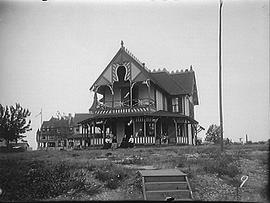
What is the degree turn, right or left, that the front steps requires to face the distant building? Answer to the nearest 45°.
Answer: approximately 135° to its right

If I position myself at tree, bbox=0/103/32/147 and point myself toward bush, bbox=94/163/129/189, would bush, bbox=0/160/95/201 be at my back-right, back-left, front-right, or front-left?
front-right

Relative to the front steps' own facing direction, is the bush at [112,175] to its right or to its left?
on its right

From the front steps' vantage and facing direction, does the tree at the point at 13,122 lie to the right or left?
on its right

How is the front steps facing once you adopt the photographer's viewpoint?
facing the viewer

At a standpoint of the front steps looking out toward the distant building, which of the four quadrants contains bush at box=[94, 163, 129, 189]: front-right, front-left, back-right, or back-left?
front-left

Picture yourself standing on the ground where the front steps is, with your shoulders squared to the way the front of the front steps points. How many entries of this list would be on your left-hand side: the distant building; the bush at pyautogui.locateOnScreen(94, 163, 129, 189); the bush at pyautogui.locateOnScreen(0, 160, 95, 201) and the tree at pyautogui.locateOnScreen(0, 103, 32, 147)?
0

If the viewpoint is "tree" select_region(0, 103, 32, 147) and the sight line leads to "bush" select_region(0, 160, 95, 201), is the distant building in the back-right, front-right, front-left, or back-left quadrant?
back-left

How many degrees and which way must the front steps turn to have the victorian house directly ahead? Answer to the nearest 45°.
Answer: approximately 180°

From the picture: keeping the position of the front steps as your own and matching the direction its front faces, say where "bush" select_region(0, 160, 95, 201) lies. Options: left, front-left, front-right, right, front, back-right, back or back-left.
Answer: right
